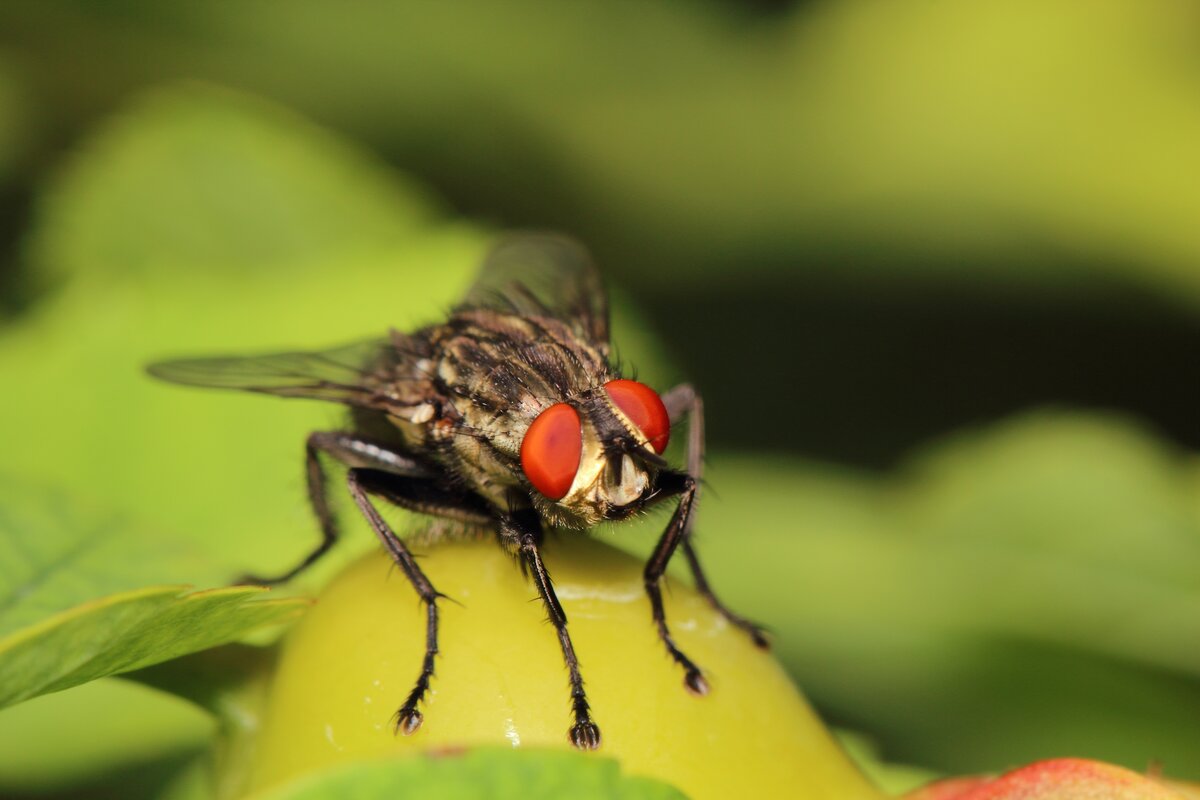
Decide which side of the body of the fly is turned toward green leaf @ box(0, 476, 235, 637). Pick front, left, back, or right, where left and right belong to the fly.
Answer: right

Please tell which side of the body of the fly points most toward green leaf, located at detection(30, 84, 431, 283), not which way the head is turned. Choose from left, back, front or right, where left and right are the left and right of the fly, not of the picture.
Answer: back

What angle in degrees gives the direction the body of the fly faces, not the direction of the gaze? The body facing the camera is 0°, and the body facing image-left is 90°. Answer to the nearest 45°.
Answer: approximately 315°
